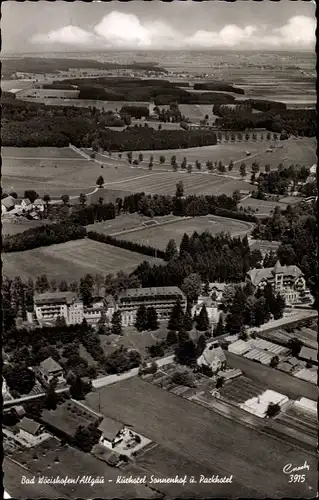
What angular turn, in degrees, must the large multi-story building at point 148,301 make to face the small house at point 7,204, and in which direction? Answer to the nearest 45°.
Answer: approximately 135° to its right

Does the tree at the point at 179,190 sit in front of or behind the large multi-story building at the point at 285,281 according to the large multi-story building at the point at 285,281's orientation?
behind

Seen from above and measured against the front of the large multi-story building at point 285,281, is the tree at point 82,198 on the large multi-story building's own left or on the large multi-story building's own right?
on the large multi-story building's own right

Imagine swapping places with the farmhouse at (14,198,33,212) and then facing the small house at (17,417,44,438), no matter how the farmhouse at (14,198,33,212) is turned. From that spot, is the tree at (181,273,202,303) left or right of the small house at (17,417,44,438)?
left

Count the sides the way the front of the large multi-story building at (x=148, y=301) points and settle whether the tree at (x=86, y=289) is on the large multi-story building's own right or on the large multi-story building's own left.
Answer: on the large multi-story building's own right

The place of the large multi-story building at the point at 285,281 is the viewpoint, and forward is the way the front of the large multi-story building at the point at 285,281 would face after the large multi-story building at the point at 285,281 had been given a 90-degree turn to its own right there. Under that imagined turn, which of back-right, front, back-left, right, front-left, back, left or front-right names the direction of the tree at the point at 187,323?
front-left

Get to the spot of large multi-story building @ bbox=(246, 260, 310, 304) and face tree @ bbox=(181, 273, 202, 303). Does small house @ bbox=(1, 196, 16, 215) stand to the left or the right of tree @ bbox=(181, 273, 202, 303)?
right

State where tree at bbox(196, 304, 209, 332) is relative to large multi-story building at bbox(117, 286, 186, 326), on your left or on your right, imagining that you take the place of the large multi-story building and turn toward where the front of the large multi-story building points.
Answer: on your left

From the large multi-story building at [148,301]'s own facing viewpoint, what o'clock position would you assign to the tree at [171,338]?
The tree is roughly at 11 o'clock from the large multi-story building.

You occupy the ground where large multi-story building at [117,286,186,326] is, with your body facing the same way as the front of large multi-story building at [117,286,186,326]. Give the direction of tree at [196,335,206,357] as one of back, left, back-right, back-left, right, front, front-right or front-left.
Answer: front-left

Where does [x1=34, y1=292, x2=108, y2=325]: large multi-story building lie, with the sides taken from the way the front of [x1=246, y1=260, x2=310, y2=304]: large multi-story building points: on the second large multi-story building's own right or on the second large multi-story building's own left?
on the second large multi-story building's own right

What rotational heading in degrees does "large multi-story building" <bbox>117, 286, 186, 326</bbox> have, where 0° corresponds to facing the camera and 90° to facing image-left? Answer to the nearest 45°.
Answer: approximately 0°

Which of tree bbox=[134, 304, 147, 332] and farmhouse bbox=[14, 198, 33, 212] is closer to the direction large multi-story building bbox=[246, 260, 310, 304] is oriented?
the tree

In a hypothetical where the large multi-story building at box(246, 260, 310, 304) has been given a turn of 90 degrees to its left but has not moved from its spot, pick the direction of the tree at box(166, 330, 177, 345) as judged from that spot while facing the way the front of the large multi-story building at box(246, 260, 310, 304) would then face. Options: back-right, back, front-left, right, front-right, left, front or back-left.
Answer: back-right

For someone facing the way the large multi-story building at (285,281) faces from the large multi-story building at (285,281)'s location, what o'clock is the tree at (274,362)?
The tree is roughly at 12 o'clock from the large multi-story building.

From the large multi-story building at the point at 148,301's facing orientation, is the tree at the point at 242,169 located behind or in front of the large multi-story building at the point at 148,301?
behind
